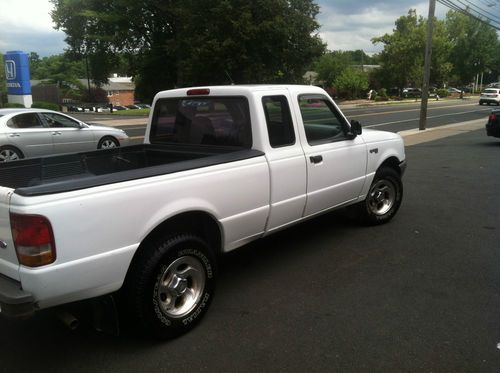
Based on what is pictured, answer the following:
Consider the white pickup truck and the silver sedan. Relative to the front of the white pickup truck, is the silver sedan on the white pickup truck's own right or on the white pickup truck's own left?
on the white pickup truck's own left

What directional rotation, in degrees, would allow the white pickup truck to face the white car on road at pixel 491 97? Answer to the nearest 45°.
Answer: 0° — it already faces it

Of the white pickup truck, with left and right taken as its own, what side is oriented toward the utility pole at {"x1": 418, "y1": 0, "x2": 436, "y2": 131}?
front

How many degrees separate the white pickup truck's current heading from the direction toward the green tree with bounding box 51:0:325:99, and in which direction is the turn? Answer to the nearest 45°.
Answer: approximately 45° to its left

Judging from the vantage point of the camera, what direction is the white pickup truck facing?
facing away from the viewer and to the right of the viewer

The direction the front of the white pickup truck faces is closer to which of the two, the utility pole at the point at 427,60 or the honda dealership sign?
the utility pole

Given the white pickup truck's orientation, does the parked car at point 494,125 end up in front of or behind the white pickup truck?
in front

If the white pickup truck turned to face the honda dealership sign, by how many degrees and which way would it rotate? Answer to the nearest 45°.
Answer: approximately 45° to its left
